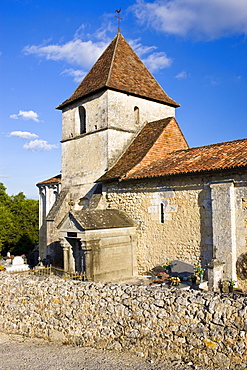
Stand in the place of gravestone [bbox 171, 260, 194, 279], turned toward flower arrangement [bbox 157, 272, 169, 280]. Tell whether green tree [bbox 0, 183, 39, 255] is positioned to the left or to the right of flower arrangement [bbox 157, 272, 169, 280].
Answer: right

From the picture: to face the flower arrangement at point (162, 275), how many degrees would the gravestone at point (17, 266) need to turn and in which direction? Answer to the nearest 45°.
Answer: approximately 45° to its left

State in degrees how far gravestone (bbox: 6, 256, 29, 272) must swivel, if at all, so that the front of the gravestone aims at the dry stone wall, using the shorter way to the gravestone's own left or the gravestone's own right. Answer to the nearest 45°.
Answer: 0° — it already faces it

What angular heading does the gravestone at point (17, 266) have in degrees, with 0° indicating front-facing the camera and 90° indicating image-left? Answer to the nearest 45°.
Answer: approximately 0°

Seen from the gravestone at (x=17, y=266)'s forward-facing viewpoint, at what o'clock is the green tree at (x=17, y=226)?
The green tree is roughly at 6 o'clock from the gravestone.
